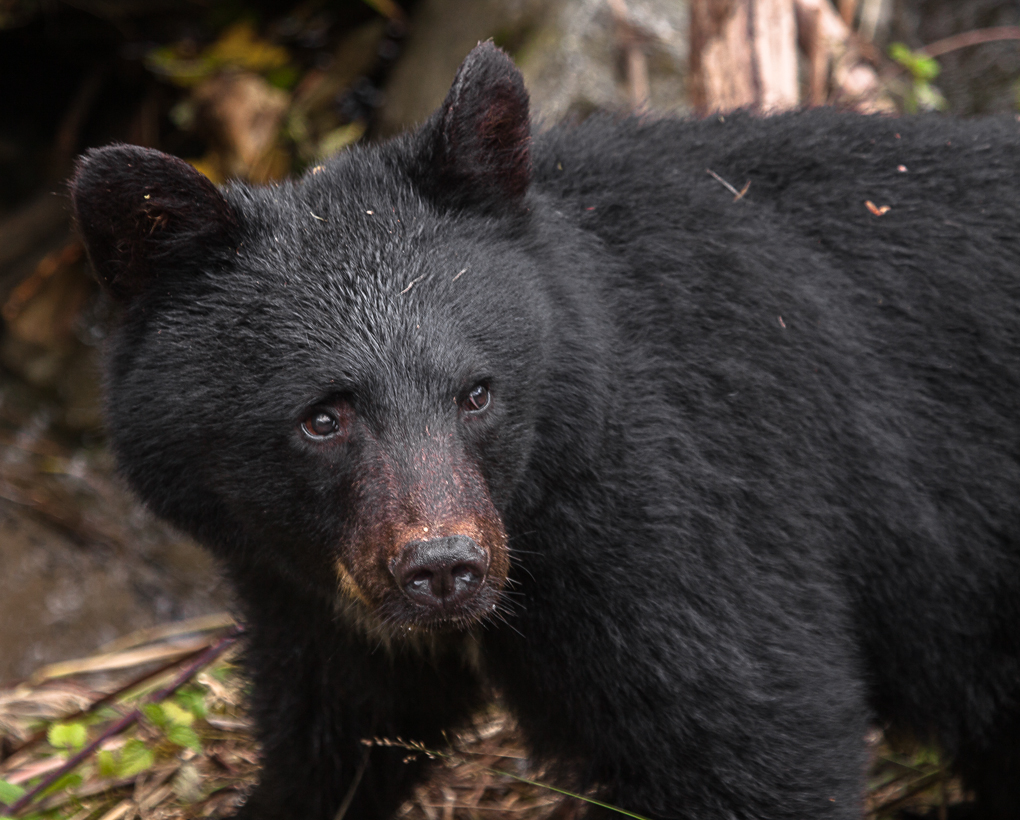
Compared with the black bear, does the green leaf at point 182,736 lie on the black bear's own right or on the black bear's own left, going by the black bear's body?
on the black bear's own right

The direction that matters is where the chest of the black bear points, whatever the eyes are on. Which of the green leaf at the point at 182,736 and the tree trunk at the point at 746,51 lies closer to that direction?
the green leaf

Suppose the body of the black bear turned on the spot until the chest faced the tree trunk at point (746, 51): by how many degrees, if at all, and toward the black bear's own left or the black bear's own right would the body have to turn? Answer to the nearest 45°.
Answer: approximately 180°

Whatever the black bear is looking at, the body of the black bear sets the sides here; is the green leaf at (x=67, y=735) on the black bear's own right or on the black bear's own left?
on the black bear's own right

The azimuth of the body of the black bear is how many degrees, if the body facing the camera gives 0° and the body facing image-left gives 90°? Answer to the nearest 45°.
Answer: approximately 45°

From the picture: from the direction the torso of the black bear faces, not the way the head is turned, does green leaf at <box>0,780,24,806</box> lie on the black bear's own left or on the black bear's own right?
on the black bear's own right

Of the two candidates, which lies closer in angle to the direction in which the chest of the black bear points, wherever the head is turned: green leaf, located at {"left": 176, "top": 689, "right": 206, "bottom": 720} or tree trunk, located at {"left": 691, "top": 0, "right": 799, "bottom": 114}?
the green leaf
